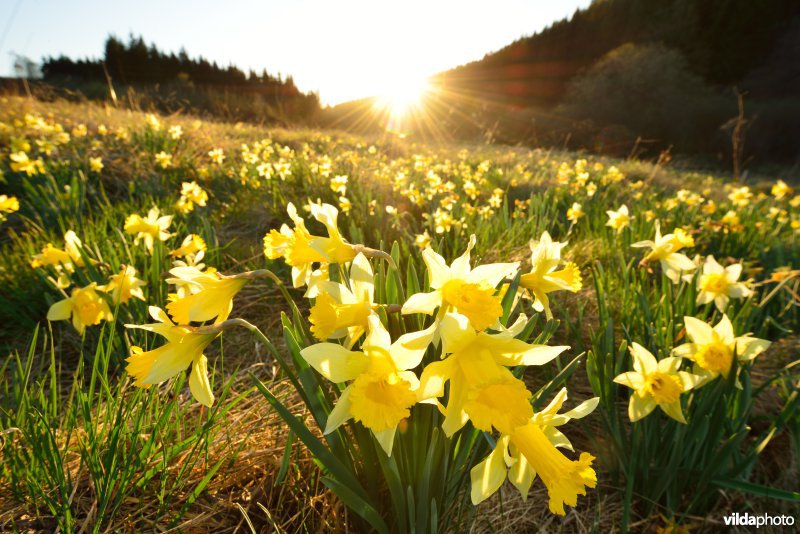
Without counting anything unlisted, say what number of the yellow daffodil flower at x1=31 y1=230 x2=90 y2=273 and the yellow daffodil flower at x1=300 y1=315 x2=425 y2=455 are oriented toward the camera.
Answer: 1

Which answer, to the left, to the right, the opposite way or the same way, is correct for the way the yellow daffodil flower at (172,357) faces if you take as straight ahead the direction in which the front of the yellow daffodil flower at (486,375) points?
to the right

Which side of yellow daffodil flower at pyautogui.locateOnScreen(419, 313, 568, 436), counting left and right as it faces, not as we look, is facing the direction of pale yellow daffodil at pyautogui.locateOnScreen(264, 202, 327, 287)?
back

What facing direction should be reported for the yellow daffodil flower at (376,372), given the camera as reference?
facing the viewer

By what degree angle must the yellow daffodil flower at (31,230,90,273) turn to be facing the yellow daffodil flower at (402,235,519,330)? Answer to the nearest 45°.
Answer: approximately 90° to its left

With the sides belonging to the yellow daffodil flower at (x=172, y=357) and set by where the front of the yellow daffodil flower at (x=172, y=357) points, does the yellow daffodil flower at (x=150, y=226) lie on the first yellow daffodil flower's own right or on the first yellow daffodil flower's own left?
on the first yellow daffodil flower's own right

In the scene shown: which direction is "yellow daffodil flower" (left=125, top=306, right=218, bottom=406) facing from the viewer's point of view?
to the viewer's left

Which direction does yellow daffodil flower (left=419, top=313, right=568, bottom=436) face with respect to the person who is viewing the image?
facing the viewer and to the right of the viewer

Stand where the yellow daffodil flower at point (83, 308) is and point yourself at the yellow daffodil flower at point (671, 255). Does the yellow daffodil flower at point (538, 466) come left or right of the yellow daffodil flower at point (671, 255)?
right

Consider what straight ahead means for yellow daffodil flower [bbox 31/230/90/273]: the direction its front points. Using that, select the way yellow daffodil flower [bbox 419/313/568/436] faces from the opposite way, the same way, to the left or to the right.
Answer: to the left

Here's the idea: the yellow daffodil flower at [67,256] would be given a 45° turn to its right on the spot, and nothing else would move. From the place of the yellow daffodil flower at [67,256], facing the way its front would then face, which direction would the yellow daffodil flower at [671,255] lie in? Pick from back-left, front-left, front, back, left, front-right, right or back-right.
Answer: back

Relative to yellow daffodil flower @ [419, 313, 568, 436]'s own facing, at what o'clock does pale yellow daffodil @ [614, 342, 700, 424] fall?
The pale yellow daffodil is roughly at 9 o'clock from the yellow daffodil flower.

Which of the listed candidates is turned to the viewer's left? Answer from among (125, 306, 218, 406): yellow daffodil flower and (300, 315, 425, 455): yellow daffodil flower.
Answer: (125, 306, 218, 406): yellow daffodil flower

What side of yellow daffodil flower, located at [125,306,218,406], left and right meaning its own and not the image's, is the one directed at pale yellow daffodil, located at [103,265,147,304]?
right

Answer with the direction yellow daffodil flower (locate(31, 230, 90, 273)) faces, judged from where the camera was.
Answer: facing to the left of the viewer
